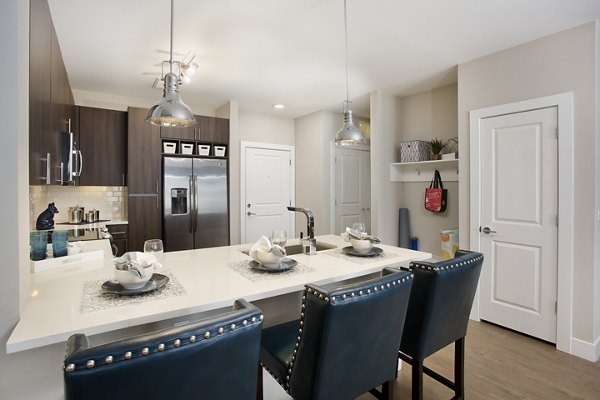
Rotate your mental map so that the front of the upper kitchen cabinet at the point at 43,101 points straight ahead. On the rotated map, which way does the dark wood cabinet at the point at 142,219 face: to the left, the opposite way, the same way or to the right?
to the right

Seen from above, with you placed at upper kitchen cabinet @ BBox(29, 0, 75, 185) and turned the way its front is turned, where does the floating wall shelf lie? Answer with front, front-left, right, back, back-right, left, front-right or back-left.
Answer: front

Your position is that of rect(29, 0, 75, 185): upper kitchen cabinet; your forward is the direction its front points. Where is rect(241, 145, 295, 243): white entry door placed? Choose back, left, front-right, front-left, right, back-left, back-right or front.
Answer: front-left

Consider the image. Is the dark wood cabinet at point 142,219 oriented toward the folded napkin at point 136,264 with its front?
yes

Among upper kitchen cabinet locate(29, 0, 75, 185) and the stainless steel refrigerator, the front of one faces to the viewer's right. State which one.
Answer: the upper kitchen cabinet

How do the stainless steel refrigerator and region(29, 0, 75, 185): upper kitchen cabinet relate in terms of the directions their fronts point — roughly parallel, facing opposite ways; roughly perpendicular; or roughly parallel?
roughly perpendicular

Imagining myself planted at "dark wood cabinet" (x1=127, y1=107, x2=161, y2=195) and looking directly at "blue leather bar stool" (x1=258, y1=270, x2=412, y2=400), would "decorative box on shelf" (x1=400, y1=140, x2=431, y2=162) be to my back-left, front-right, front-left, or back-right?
front-left

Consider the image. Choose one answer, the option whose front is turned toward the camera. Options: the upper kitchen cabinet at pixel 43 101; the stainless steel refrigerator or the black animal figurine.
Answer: the stainless steel refrigerator

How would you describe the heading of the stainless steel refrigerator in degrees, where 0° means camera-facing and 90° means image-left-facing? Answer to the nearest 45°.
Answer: approximately 0°

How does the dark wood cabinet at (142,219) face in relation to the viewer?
toward the camera

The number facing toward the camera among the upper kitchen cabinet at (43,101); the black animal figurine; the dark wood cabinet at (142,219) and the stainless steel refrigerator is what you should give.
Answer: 2

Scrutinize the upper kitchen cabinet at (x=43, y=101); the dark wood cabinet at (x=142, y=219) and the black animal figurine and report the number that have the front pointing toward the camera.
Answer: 1

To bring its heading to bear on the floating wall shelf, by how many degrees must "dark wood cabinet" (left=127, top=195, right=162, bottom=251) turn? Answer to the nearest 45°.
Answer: approximately 45° to its left

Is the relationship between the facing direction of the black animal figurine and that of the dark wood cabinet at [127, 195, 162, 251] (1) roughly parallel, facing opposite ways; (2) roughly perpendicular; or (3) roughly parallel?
roughly perpendicular

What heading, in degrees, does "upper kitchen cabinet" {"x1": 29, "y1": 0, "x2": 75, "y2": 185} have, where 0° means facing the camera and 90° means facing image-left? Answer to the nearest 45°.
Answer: approximately 270°
